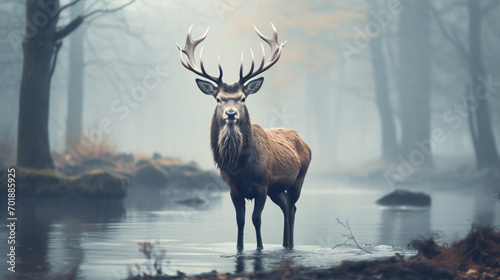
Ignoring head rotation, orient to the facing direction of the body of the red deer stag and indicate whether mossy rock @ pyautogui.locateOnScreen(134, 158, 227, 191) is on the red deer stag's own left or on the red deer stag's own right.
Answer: on the red deer stag's own right

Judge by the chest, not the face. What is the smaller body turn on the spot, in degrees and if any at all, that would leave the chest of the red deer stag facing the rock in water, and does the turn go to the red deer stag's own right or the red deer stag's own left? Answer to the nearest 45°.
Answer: approximately 180°

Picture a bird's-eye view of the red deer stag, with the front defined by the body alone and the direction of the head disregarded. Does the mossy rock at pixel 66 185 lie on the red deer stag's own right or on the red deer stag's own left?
on the red deer stag's own right

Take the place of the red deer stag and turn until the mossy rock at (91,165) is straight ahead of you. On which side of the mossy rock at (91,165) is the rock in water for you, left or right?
right

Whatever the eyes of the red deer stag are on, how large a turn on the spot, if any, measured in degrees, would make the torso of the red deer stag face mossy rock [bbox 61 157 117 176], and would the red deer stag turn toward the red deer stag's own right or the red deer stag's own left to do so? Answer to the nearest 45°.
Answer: approximately 135° to the red deer stag's own right

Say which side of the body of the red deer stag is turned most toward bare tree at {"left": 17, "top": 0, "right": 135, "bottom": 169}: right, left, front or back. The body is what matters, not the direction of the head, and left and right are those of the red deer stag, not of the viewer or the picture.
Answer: right

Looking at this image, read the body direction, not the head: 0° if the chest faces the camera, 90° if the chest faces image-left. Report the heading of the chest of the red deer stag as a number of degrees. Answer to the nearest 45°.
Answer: approximately 45°

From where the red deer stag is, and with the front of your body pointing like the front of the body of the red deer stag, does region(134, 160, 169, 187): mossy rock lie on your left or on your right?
on your right
